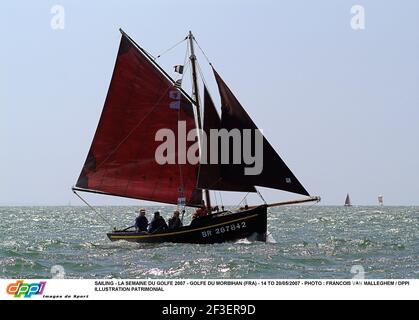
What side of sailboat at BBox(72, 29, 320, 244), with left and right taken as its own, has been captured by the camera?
right
